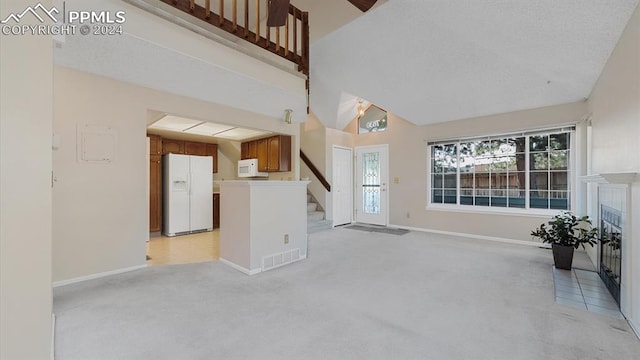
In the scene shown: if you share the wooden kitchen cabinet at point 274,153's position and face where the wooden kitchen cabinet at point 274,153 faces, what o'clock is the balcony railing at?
The balcony railing is roughly at 11 o'clock from the wooden kitchen cabinet.

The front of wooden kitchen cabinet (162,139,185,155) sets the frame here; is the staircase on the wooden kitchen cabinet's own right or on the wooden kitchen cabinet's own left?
on the wooden kitchen cabinet's own left

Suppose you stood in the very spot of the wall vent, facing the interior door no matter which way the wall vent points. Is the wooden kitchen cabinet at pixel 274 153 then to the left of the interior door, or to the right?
left

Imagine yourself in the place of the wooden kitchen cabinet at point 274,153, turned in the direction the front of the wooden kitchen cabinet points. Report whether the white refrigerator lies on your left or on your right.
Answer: on your right

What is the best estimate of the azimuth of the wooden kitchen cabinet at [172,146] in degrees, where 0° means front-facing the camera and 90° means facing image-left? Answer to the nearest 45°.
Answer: approximately 0°

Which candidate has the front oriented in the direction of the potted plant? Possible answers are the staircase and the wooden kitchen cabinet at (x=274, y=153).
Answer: the staircase

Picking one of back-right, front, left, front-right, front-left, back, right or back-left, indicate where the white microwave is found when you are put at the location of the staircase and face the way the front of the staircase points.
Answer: back-right
